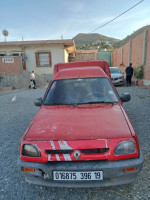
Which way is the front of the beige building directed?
toward the camera
